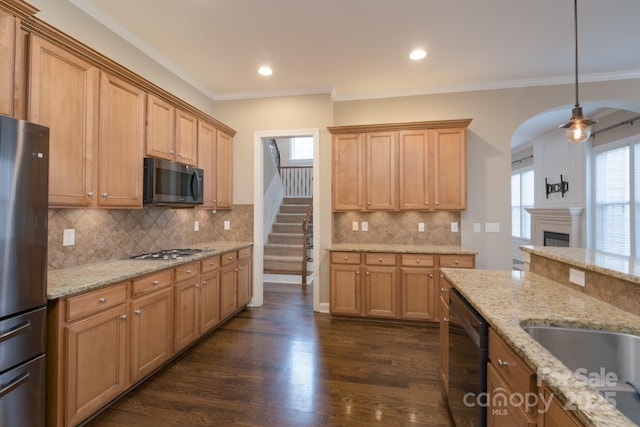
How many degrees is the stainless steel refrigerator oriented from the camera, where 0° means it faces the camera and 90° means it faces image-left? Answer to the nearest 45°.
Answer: approximately 315°

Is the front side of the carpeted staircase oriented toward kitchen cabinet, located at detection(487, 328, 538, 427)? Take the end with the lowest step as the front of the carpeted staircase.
yes

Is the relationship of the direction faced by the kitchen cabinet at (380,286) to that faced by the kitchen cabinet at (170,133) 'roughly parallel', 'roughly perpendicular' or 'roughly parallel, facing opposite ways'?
roughly perpendicular

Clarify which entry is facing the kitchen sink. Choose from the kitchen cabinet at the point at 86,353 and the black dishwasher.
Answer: the kitchen cabinet

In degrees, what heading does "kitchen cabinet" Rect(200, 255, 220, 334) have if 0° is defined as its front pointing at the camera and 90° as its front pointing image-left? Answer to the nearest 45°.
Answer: approximately 315°

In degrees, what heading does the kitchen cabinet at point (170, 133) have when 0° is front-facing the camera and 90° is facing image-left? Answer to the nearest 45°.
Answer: approximately 315°

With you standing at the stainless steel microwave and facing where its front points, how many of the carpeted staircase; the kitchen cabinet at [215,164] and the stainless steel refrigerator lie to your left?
2

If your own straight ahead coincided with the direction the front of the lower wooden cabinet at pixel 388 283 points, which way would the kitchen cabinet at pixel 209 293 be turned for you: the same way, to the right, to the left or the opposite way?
to the left
